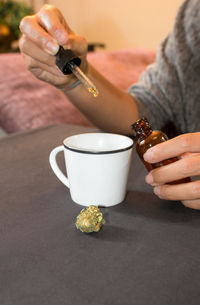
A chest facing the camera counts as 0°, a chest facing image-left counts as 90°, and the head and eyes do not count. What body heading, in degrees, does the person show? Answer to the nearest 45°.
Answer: approximately 45°
